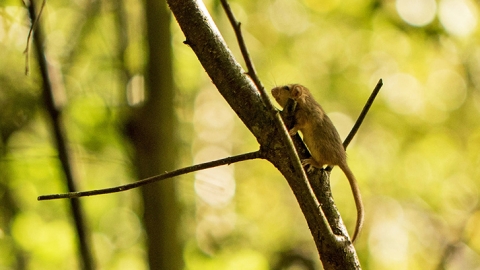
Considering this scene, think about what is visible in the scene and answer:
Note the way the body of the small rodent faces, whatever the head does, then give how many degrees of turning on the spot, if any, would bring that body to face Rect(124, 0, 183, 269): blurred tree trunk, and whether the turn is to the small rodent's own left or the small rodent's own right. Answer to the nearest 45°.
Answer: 0° — it already faces it

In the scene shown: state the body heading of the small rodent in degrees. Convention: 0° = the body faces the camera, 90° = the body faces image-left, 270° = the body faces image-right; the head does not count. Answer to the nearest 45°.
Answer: approximately 90°

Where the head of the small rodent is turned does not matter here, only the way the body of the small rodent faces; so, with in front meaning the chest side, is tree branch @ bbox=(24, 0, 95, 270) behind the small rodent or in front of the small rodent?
in front

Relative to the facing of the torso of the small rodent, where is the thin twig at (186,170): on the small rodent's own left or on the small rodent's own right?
on the small rodent's own left
